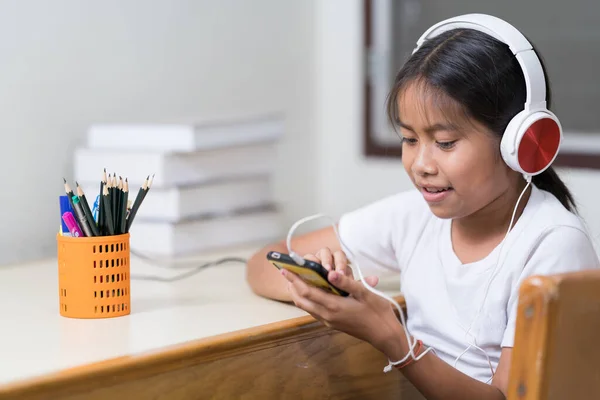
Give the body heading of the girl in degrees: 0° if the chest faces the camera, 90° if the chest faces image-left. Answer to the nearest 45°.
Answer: approximately 45°

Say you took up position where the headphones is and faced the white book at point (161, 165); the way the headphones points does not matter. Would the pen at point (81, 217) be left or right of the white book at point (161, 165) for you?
left

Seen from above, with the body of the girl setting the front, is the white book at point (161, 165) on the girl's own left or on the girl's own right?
on the girl's own right

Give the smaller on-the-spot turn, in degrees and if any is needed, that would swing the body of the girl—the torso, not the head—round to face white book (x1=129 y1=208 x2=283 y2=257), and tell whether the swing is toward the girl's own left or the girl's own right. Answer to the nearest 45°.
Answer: approximately 90° to the girl's own right

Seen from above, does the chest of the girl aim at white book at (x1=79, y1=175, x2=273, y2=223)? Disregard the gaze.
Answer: no

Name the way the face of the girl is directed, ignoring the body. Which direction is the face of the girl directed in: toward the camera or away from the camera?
toward the camera
